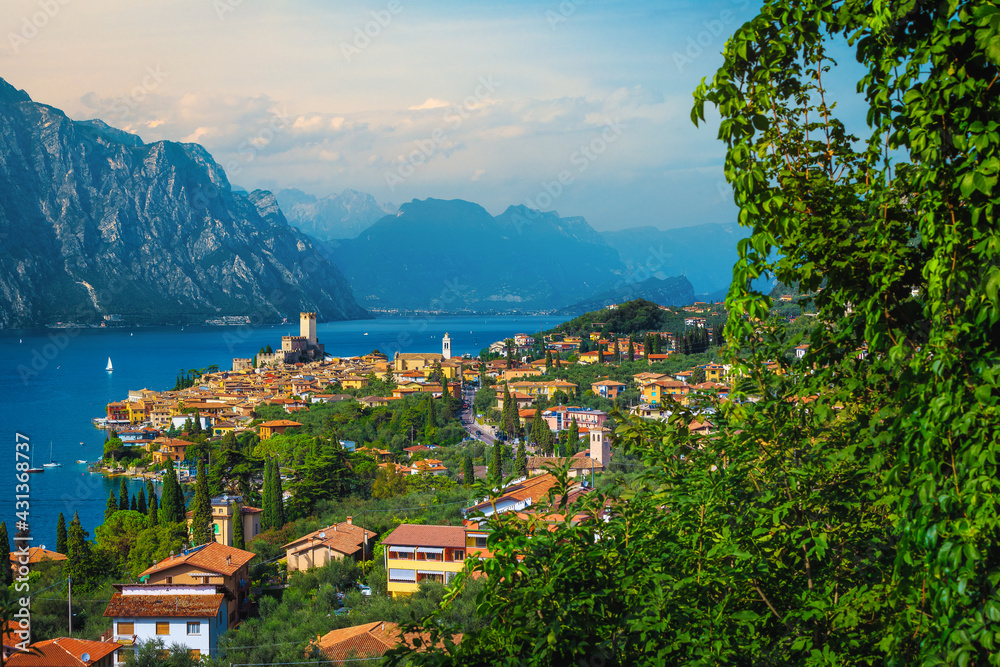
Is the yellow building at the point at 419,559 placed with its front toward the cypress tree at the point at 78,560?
no

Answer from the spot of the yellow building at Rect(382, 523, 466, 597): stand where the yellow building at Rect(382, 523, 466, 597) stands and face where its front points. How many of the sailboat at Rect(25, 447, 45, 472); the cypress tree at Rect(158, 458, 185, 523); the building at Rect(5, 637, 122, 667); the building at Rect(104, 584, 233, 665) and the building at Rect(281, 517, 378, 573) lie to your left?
0

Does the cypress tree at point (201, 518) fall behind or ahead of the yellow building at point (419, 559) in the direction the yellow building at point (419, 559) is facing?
behind

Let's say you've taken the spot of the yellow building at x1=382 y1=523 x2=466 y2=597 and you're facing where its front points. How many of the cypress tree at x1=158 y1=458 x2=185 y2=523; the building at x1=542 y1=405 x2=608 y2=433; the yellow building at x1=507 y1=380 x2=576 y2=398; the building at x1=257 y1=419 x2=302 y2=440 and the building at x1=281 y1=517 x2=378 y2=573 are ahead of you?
0

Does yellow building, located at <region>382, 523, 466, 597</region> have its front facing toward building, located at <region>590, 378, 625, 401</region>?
no

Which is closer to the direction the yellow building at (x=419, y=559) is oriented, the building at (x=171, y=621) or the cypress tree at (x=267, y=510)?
the building

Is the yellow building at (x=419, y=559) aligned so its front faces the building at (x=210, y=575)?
no

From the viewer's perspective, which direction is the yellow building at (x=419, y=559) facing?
toward the camera

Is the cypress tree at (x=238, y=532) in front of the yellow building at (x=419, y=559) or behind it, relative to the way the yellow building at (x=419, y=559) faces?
behind

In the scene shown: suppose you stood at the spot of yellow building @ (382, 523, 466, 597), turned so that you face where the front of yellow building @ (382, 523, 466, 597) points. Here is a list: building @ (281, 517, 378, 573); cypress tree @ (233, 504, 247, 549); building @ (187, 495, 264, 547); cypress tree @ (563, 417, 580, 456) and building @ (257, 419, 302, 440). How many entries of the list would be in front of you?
0

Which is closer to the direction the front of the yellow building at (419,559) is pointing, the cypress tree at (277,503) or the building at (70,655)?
the building

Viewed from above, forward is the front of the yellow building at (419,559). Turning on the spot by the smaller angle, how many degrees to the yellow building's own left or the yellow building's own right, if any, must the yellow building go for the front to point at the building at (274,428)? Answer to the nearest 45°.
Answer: approximately 180°

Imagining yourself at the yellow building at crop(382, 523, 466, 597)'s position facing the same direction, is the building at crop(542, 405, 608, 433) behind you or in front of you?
behind

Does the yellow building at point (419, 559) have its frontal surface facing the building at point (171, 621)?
no

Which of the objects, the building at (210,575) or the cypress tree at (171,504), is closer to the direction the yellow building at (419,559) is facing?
the building

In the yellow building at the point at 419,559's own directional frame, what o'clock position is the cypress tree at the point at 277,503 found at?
The cypress tree is roughly at 5 o'clock from the yellow building.
